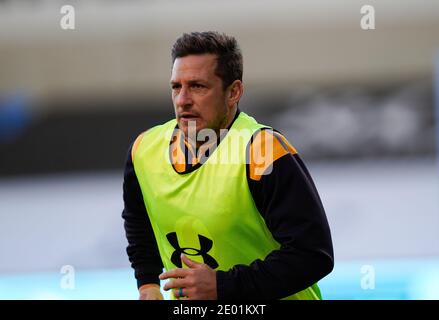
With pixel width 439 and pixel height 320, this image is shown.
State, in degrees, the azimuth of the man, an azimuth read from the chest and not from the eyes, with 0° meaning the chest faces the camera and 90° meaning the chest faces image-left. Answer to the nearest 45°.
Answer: approximately 45°
